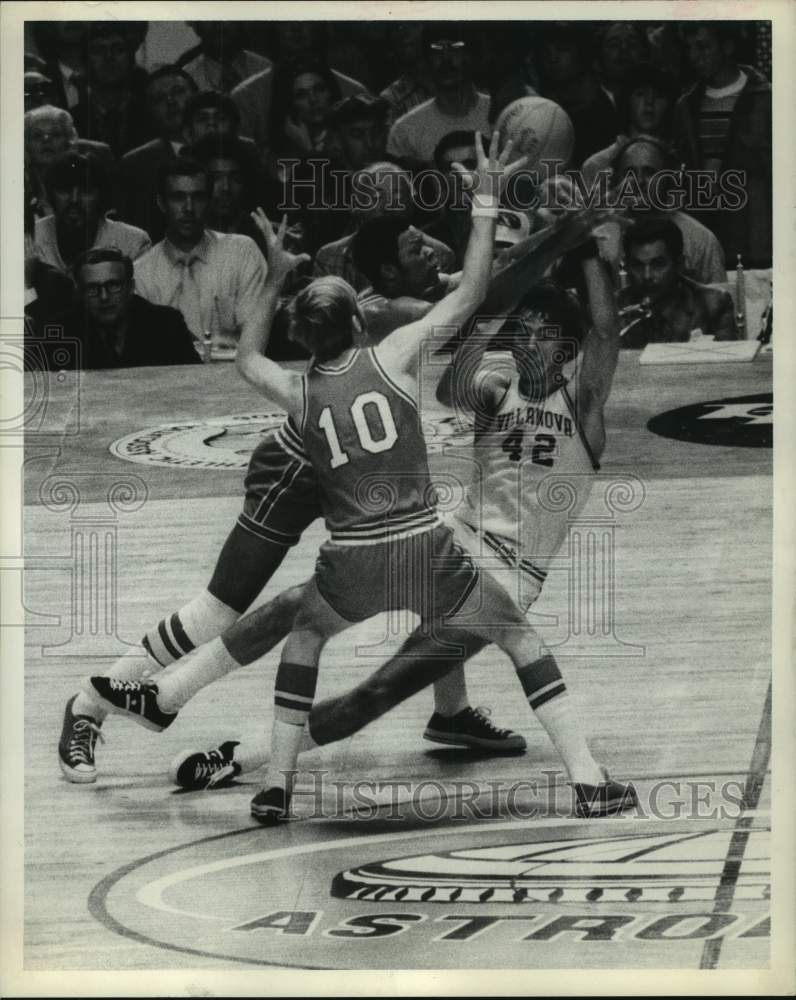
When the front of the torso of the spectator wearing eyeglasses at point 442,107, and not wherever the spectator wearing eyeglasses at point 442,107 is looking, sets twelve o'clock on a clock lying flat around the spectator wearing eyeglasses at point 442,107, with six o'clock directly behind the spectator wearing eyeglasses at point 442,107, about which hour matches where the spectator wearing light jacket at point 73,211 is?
the spectator wearing light jacket at point 73,211 is roughly at 3 o'clock from the spectator wearing eyeglasses at point 442,107.

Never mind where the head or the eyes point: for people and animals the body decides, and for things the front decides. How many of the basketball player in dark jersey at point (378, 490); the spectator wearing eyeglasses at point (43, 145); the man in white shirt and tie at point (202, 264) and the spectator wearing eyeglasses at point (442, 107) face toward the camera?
3

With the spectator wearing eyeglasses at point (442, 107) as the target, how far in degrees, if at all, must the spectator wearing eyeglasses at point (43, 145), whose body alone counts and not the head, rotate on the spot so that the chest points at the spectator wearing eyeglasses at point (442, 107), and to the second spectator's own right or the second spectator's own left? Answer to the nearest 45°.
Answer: approximately 90° to the second spectator's own left

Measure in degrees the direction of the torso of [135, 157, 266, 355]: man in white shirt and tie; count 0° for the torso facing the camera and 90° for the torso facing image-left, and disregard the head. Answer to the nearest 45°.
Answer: approximately 0°

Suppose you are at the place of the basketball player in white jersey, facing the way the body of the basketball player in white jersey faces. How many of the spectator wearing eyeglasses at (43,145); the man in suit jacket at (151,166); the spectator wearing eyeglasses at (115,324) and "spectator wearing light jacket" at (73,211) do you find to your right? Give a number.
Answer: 4
